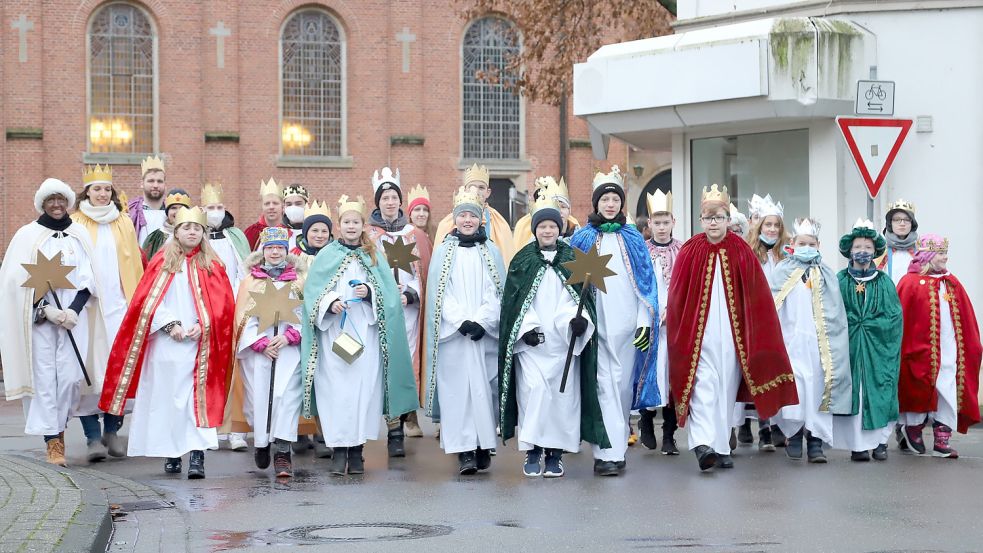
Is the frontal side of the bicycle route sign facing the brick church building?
no

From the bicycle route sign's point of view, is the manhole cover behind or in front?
in front

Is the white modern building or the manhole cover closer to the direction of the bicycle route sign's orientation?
the manhole cover

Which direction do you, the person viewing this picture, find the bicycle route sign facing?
facing the viewer

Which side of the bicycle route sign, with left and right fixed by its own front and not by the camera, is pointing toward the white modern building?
back
